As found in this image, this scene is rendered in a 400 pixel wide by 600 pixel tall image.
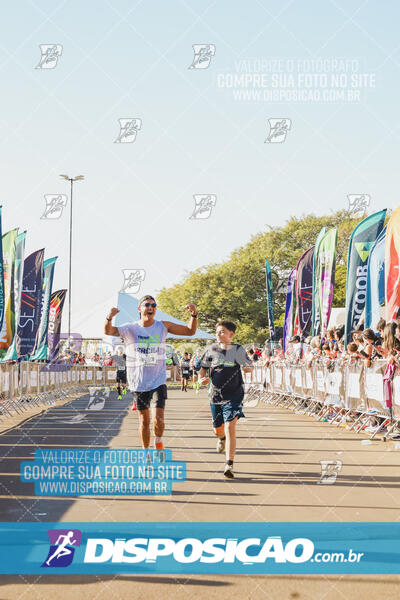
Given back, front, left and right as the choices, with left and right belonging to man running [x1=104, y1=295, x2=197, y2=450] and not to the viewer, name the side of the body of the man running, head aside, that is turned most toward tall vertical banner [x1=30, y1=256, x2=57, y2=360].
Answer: back

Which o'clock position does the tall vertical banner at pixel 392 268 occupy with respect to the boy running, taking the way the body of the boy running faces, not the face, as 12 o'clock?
The tall vertical banner is roughly at 7 o'clock from the boy running.

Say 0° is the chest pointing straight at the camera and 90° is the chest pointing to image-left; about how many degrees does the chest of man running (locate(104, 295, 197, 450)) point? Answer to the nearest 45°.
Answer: approximately 0°

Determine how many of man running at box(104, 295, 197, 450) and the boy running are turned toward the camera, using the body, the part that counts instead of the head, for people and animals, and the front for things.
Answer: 2

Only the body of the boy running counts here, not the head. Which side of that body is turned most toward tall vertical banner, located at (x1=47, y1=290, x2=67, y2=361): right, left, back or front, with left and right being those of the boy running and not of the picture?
back

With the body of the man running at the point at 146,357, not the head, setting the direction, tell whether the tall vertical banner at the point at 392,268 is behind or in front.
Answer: behind

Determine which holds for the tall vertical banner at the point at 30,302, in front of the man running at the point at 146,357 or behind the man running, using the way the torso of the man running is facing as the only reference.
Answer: behind

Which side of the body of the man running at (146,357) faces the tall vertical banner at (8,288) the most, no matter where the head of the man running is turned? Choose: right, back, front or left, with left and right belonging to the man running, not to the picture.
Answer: back

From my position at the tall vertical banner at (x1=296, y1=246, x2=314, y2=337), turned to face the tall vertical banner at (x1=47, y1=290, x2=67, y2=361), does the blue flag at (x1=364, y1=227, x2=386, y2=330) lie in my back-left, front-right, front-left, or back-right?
back-left

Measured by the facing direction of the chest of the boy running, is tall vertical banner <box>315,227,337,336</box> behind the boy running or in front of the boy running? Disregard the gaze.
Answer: behind
